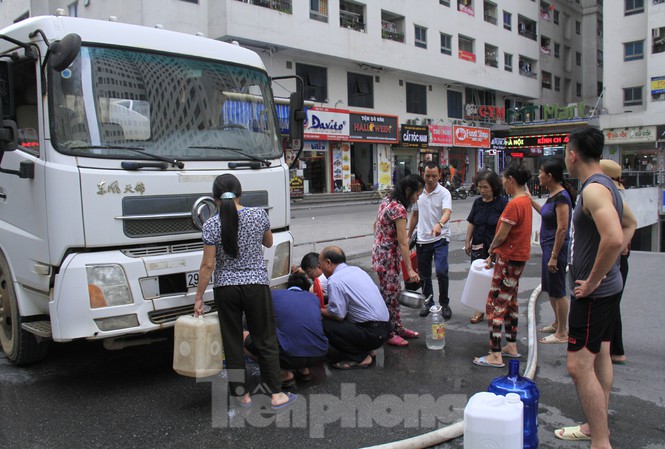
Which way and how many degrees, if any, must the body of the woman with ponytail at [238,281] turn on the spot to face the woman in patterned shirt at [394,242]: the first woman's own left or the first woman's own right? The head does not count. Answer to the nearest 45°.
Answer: approximately 45° to the first woman's own right

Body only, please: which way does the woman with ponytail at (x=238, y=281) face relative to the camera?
away from the camera

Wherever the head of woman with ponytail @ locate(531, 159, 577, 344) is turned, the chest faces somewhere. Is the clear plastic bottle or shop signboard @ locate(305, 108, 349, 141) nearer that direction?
the clear plastic bottle

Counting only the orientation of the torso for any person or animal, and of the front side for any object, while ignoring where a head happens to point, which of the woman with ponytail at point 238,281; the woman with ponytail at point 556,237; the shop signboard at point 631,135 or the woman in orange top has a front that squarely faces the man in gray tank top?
the shop signboard

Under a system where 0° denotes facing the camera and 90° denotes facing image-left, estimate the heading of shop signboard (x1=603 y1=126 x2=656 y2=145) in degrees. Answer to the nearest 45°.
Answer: approximately 0°

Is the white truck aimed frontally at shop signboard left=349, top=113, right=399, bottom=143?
no

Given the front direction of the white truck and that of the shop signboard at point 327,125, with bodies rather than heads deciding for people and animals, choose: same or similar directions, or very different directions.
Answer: same or similar directions

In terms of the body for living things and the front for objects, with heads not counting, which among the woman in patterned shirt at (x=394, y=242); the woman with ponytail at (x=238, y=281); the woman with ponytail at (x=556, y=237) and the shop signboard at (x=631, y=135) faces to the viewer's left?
the woman with ponytail at (x=556, y=237)

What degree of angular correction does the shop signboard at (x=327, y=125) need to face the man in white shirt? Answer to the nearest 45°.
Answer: approximately 45° to its right

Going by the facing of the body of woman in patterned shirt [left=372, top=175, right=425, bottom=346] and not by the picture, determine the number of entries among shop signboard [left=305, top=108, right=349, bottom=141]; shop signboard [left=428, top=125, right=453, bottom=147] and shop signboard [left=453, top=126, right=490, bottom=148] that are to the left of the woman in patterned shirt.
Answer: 3

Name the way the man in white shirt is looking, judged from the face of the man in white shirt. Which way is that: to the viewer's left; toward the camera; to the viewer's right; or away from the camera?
toward the camera

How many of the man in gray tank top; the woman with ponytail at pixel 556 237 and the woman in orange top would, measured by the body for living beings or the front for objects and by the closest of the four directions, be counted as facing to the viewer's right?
0

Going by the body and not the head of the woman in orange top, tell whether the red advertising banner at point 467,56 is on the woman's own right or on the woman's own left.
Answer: on the woman's own right

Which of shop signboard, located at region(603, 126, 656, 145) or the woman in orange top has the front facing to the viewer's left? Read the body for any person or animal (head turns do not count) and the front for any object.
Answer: the woman in orange top

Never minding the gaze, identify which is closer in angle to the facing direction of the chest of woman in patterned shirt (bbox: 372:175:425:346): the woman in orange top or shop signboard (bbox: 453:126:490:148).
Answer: the woman in orange top

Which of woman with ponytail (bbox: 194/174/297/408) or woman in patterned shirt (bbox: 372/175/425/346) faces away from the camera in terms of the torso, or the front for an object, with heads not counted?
the woman with ponytail

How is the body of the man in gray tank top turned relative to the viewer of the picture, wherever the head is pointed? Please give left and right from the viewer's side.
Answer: facing to the left of the viewer
